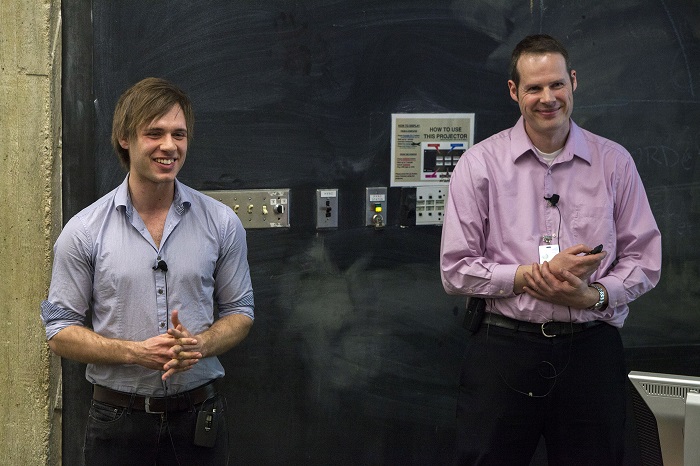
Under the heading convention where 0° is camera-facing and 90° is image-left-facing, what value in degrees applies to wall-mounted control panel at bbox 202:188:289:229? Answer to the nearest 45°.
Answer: approximately 0°

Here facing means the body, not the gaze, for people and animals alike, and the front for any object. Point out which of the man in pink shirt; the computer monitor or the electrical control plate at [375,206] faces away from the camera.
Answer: the computer monitor

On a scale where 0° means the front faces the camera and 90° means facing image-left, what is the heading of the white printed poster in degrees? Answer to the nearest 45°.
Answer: approximately 0°

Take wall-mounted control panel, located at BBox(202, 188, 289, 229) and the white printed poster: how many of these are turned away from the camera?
0

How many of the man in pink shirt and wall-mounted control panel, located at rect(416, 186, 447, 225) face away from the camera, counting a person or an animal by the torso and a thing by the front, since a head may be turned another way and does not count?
0
